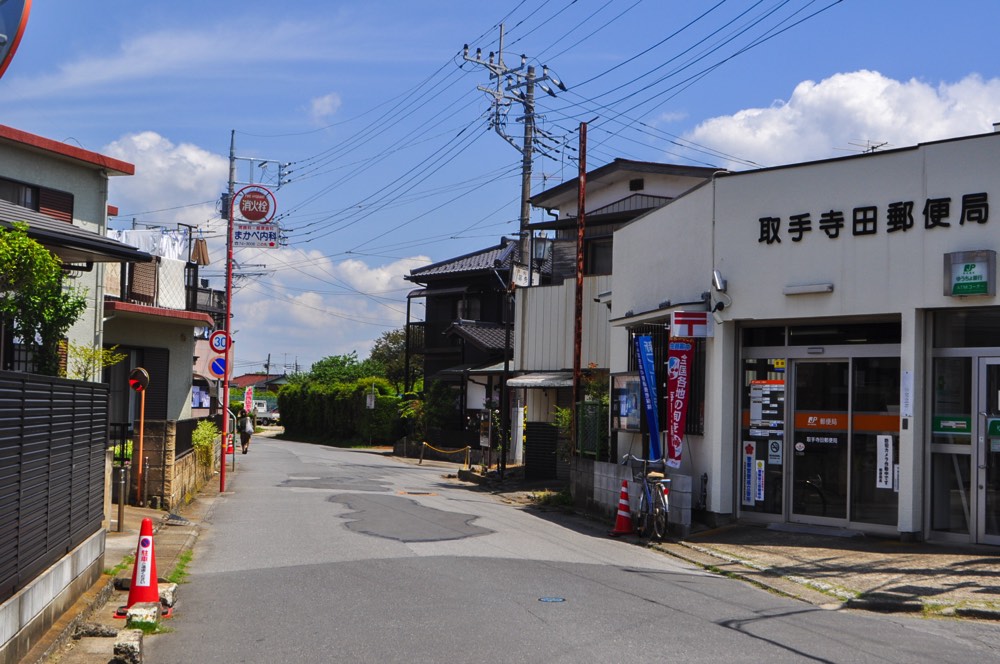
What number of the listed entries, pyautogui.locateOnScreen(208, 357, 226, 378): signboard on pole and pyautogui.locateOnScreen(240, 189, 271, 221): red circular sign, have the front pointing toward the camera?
2

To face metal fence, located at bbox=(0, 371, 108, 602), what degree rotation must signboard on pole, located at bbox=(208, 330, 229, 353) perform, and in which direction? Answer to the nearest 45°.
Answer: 0° — it already faces it

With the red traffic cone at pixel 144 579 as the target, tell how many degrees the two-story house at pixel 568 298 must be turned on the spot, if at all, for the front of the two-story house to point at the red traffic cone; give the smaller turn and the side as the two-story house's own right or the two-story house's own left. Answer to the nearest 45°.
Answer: approximately 45° to the two-story house's own left

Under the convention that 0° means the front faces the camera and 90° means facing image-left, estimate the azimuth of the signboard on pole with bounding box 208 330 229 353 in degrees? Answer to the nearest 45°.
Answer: approximately 0°

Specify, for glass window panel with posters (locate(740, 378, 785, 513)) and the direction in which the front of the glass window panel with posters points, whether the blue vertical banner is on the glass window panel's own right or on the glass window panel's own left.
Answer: on the glass window panel's own right

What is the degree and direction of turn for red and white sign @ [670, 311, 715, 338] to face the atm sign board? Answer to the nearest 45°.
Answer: approximately 45° to its left

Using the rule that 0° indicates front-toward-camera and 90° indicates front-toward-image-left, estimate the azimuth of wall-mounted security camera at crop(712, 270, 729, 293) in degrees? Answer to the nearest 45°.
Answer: approximately 45°

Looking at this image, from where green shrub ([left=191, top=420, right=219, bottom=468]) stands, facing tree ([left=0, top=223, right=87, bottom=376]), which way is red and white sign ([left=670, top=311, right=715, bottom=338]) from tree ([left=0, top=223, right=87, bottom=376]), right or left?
left
